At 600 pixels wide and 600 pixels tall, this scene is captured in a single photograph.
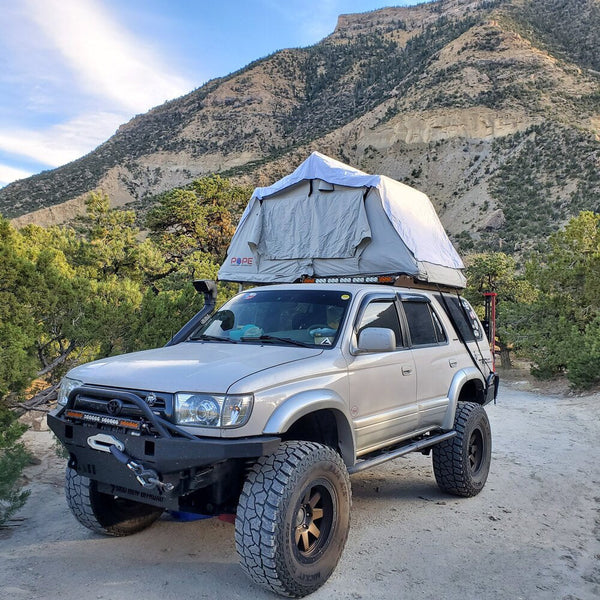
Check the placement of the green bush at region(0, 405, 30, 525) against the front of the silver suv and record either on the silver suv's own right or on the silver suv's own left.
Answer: on the silver suv's own right

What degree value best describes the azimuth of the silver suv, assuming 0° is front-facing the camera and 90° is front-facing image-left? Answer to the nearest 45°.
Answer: approximately 45°
